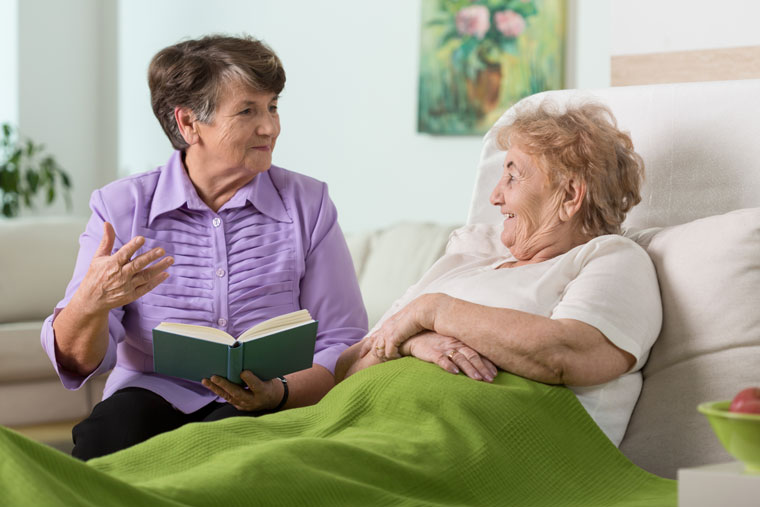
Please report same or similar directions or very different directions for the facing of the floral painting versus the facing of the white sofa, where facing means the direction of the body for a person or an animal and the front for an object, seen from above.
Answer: same or similar directions

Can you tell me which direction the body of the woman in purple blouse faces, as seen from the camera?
toward the camera

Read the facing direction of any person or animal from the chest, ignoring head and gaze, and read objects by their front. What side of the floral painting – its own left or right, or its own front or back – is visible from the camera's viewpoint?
front

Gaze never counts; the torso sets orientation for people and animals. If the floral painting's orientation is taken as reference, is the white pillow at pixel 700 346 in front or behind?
in front

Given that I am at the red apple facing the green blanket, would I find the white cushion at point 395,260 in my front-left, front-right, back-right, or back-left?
front-right

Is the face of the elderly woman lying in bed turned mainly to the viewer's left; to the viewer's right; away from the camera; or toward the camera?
to the viewer's left

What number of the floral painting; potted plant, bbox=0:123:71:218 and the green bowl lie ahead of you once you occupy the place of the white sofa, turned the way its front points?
1

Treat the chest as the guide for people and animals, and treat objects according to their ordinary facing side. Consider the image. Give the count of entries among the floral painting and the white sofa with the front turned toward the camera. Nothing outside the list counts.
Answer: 2

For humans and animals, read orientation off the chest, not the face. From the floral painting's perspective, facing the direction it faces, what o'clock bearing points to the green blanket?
The green blanket is roughly at 12 o'clock from the floral painting.
